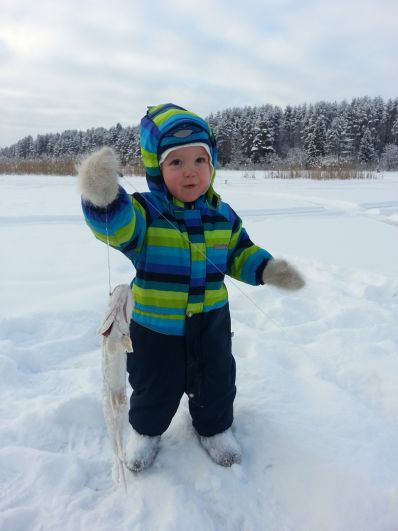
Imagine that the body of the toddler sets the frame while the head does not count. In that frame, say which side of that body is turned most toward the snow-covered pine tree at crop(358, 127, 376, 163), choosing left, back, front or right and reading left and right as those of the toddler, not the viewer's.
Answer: back

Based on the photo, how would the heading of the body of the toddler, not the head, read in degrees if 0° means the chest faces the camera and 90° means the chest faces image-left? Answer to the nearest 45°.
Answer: approximately 0°
